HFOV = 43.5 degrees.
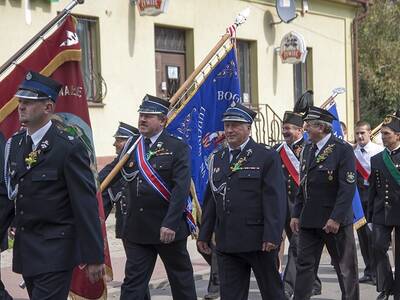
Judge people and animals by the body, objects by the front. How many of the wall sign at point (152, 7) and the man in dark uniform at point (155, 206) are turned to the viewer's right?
0

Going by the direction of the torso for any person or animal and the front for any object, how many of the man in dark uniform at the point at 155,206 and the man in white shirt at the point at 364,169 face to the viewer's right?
0

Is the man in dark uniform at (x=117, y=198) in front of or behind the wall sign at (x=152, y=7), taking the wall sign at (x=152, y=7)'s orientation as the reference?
in front

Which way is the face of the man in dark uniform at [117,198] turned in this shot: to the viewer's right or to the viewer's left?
to the viewer's left
